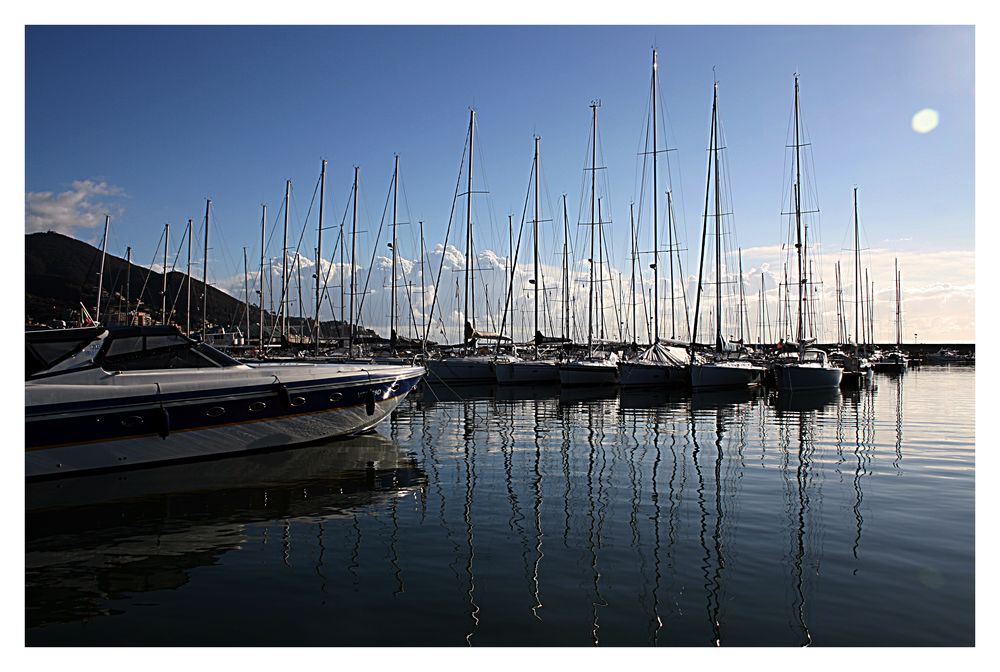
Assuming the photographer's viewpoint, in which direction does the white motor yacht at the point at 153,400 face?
facing away from the viewer and to the right of the viewer

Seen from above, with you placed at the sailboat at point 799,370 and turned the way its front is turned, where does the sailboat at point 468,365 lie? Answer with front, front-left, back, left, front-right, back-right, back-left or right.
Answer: front-right

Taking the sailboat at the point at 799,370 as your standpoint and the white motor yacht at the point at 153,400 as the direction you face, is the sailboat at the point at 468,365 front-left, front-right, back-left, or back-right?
front-right

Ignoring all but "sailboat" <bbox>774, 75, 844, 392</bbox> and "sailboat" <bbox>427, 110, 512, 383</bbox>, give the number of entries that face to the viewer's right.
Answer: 0

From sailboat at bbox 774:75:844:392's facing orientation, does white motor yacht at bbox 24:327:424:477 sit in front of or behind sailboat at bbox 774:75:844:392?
in front

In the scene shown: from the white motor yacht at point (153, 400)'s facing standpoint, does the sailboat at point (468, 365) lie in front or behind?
in front

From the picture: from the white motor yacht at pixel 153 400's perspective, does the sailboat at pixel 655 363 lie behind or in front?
in front

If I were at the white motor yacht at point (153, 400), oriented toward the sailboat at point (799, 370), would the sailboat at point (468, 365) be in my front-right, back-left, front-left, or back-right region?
front-left

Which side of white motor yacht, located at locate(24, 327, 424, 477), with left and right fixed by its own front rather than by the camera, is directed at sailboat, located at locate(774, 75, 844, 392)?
front

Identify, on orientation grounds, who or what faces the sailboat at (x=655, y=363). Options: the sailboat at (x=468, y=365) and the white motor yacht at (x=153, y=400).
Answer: the white motor yacht

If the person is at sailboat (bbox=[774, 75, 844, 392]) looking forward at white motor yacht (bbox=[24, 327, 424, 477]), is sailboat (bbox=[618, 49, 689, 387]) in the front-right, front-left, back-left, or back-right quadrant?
front-right
